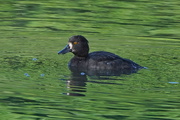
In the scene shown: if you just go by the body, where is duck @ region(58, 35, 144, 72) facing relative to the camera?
to the viewer's left
